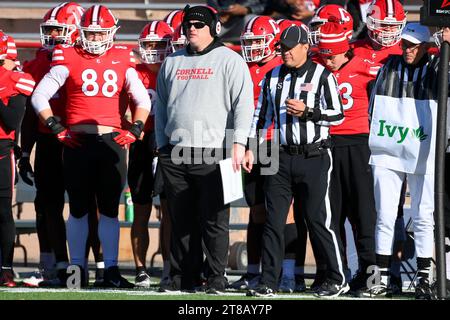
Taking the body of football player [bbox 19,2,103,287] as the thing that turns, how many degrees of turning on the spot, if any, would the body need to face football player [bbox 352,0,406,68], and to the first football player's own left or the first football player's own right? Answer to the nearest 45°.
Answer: approximately 135° to the first football player's own left

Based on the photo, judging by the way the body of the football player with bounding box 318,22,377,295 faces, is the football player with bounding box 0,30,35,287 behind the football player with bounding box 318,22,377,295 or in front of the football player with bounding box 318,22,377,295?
in front

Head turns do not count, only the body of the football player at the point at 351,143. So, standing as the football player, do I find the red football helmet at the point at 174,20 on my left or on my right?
on my right

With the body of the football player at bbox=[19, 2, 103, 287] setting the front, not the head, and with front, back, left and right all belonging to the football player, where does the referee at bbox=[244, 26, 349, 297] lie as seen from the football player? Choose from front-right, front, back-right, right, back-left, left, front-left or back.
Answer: left

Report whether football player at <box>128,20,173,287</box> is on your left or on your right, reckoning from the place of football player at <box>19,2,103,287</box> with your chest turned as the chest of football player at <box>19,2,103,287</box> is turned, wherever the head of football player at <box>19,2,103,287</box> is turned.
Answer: on your left

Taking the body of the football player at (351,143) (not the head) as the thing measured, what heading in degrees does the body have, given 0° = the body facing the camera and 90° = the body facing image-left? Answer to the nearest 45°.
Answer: approximately 45°

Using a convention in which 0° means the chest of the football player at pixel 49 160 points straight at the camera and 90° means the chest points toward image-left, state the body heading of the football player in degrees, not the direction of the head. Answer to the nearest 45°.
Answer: approximately 45°

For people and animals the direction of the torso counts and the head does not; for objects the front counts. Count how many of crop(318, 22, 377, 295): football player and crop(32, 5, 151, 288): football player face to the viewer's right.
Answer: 0
